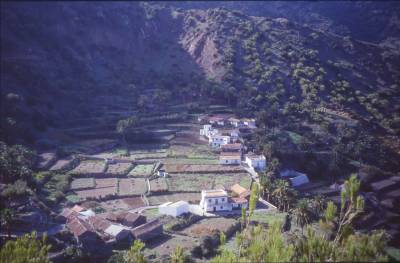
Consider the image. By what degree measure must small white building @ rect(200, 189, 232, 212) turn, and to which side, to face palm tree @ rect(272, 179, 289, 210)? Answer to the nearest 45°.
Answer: approximately 90° to its left

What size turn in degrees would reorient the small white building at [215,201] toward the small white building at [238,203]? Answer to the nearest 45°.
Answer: approximately 90° to its left

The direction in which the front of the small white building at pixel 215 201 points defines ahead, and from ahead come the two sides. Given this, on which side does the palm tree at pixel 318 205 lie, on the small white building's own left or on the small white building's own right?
on the small white building's own left

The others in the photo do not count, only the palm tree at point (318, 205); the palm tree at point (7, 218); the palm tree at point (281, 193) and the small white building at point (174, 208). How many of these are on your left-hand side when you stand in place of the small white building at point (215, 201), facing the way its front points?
2

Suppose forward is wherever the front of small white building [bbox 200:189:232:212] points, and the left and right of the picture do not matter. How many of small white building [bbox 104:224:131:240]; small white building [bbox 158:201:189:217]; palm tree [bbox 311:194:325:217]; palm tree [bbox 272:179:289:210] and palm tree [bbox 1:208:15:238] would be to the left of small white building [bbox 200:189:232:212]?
2

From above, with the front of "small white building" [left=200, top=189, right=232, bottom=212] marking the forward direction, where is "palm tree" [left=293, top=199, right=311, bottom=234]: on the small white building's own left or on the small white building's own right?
on the small white building's own left

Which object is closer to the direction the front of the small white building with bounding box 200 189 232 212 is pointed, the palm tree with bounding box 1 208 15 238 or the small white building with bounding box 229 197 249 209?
the palm tree

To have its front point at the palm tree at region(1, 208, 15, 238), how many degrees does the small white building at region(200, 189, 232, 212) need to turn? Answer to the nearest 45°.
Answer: approximately 45° to its right

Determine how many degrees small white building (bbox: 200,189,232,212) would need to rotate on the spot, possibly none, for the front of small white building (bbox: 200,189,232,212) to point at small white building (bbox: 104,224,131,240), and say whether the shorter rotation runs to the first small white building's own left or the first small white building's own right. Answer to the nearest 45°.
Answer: approximately 45° to the first small white building's own right

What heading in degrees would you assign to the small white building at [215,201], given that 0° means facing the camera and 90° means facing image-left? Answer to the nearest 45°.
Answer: approximately 0°

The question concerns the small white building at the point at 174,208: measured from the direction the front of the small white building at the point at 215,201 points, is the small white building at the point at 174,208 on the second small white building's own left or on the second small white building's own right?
on the second small white building's own right
